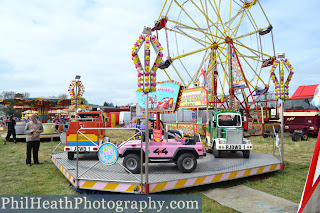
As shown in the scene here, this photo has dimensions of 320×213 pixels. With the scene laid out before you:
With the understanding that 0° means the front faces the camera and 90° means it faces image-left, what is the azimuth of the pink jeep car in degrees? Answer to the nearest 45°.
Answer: approximately 90°

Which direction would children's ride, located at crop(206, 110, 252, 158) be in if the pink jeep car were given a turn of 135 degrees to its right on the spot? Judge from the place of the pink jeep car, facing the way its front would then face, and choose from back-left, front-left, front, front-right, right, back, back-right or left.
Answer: front
